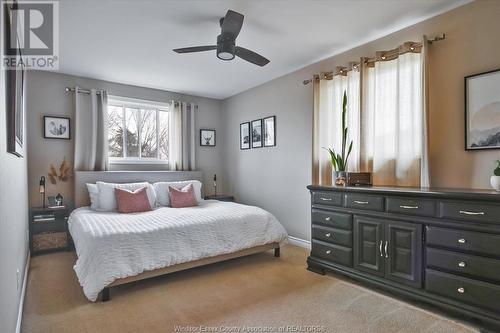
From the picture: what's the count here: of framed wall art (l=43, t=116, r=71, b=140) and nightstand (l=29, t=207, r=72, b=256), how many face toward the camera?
2

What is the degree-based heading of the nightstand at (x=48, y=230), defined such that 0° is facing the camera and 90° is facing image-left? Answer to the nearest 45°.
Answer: approximately 0°

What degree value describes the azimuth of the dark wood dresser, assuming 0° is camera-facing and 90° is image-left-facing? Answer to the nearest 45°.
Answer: approximately 45°

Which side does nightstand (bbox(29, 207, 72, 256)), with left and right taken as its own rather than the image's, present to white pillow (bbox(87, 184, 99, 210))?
left

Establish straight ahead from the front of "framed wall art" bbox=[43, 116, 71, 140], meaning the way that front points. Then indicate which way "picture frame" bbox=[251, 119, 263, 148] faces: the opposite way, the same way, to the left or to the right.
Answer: to the right

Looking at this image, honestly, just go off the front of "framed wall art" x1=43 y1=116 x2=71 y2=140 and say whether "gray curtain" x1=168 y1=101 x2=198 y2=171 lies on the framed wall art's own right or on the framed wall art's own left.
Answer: on the framed wall art's own left

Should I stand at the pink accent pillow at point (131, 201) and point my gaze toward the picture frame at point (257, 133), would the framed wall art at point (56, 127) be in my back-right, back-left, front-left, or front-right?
back-left

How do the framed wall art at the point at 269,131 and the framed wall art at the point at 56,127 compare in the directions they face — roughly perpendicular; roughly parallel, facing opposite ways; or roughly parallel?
roughly perpendicular
